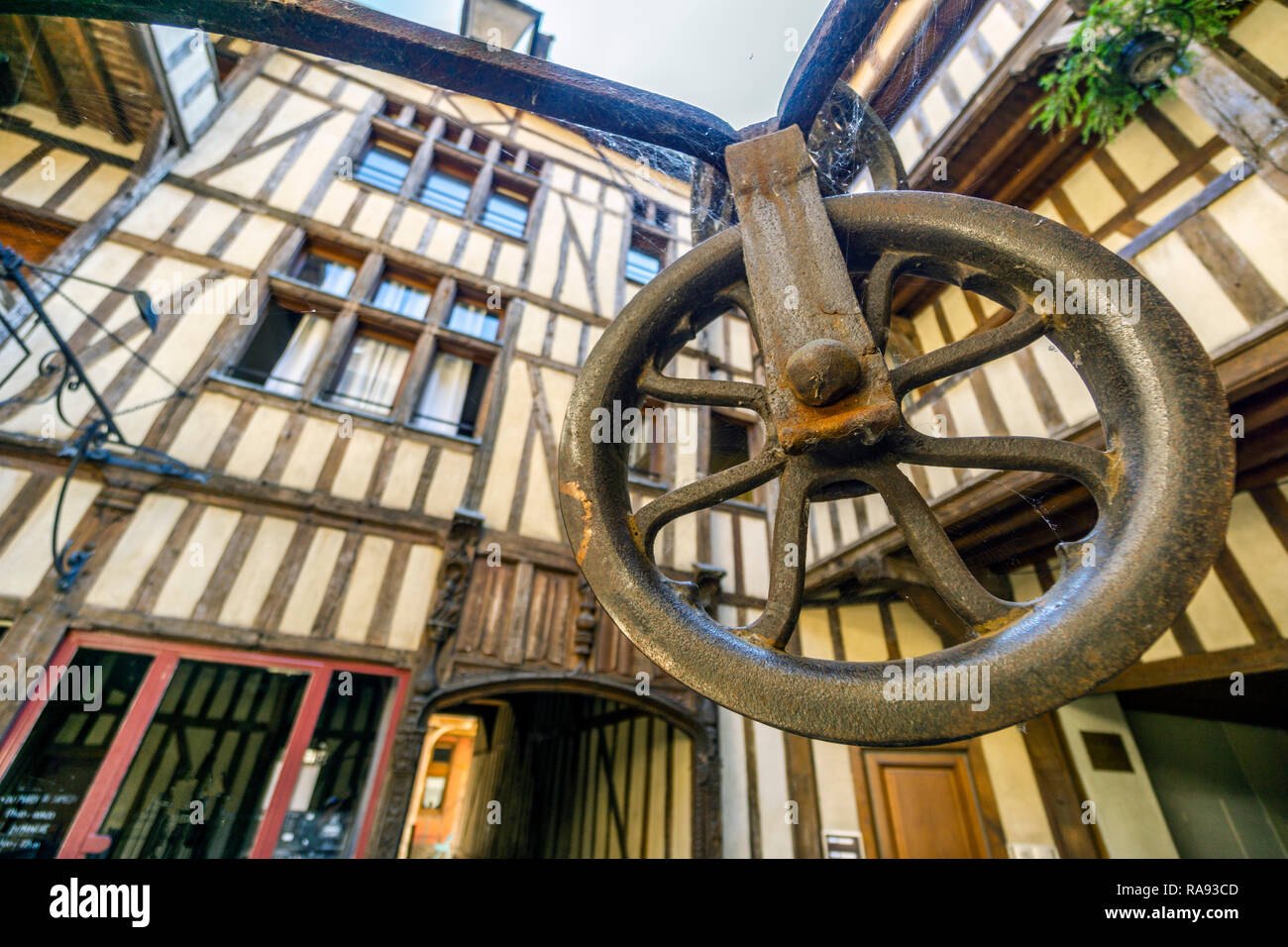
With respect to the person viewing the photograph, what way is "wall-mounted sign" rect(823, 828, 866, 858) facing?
facing the viewer

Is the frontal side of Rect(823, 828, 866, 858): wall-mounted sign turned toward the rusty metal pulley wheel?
yes

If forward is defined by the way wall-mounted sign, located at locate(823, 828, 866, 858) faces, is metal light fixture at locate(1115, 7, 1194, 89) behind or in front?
in front

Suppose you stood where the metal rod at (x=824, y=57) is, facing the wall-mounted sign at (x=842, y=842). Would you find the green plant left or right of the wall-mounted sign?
right

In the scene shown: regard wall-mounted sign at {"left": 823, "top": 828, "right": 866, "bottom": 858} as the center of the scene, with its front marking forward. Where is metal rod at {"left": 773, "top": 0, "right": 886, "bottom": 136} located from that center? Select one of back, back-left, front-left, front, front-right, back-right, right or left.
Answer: front
